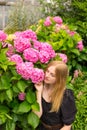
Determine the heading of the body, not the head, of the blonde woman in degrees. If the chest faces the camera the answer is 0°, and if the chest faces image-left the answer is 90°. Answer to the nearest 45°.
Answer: approximately 45°

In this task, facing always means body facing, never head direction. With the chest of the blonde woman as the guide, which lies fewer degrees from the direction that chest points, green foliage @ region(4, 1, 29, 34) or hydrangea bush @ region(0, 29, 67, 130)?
the hydrangea bush

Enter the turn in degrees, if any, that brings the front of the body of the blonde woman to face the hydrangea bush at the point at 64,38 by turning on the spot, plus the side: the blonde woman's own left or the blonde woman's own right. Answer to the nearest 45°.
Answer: approximately 135° to the blonde woman's own right

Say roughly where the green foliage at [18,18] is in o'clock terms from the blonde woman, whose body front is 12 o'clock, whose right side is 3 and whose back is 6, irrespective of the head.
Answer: The green foliage is roughly at 4 o'clock from the blonde woman.
